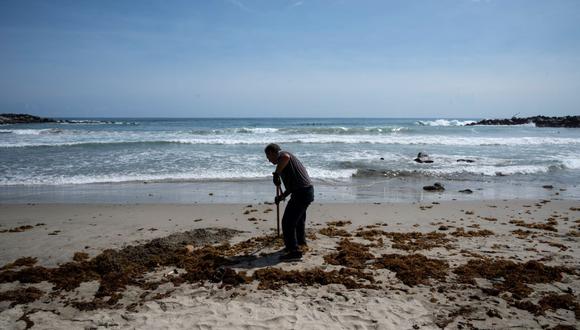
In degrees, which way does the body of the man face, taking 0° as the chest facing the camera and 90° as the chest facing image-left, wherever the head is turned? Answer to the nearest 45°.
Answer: approximately 90°

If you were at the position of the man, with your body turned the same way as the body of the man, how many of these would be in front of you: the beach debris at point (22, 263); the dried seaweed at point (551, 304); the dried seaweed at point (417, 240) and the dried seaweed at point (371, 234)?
1

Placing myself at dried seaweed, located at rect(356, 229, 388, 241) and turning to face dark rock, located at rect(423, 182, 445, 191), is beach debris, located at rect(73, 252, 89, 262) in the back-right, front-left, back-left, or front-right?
back-left

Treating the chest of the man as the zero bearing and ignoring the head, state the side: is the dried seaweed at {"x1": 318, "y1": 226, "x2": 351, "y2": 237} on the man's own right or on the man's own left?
on the man's own right

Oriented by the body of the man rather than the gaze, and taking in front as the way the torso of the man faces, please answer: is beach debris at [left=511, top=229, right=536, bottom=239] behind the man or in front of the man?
behind

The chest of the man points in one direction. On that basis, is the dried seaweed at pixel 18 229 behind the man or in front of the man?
in front

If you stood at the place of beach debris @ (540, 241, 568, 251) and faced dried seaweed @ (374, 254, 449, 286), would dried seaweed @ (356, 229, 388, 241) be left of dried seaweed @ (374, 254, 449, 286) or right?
right

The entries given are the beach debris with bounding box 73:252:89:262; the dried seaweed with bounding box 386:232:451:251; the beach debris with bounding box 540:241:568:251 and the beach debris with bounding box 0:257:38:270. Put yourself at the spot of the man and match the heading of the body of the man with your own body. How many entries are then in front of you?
2

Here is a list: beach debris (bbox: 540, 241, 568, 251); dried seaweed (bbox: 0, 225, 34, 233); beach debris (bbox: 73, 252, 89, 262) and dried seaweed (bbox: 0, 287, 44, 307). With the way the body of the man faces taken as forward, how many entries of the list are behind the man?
1

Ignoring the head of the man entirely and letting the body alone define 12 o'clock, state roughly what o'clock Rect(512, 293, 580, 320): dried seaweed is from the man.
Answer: The dried seaweed is roughly at 7 o'clock from the man.

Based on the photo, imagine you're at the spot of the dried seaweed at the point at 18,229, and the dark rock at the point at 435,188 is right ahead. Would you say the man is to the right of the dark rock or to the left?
right

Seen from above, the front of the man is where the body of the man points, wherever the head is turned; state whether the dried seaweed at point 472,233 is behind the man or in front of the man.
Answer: behind

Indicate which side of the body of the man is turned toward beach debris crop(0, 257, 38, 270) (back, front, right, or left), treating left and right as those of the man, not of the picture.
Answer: front
